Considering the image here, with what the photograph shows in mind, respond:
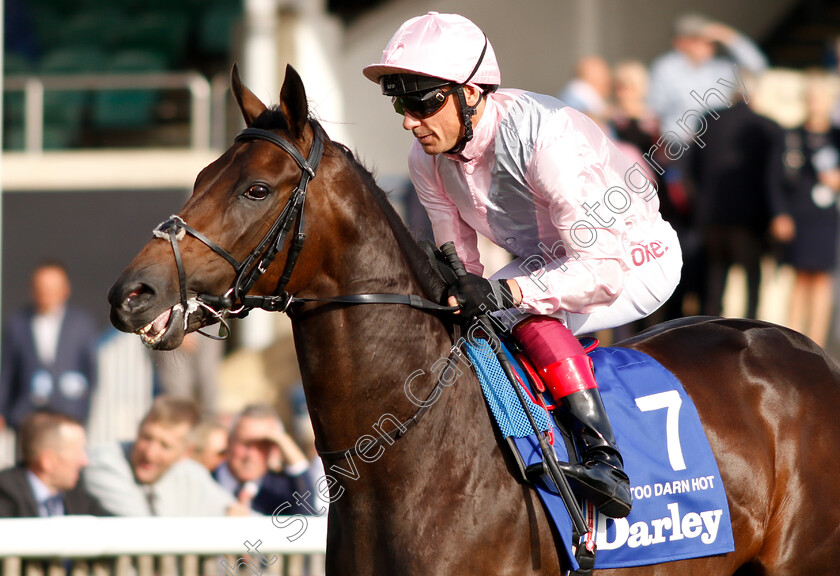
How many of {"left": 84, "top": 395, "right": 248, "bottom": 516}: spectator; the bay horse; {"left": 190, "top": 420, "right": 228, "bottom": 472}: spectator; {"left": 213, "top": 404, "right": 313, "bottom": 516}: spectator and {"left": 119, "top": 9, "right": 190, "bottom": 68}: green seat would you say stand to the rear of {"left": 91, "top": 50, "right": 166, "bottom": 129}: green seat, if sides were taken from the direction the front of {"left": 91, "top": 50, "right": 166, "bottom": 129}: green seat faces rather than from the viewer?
1

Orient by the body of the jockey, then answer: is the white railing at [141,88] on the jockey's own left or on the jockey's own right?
on the jockey's own right

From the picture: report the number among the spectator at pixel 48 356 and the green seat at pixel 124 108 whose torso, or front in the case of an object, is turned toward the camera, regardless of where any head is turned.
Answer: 2

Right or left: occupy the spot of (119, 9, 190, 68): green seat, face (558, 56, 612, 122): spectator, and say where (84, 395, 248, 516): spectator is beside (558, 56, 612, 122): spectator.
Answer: right

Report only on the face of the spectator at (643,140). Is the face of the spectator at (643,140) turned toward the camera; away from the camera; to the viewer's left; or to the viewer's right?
toward the camera

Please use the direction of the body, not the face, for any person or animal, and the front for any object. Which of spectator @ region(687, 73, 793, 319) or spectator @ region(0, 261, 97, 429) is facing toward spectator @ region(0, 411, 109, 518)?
spectator @ region(0, 261, 97, 429)

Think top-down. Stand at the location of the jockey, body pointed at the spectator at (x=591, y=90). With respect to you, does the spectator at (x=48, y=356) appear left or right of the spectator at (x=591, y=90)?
left

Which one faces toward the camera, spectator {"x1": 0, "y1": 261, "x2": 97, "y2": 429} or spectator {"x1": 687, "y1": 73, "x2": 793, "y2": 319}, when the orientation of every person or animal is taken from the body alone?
spectator {"x1": 0, "y1": 261, "x2": 97, "y2": 429}

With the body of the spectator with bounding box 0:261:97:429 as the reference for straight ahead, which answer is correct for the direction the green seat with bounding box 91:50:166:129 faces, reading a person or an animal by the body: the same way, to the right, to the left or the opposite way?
the same way

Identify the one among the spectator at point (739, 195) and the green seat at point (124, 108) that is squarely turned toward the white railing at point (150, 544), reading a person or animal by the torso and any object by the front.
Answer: the green seat

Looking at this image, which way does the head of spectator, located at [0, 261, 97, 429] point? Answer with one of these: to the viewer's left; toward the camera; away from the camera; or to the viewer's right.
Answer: toward the camera

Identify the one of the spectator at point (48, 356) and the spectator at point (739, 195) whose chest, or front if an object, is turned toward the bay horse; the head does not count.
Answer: the spectator at point (48, 356)

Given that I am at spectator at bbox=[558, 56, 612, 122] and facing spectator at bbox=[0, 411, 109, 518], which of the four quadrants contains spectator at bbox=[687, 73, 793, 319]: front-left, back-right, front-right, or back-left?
back-left
